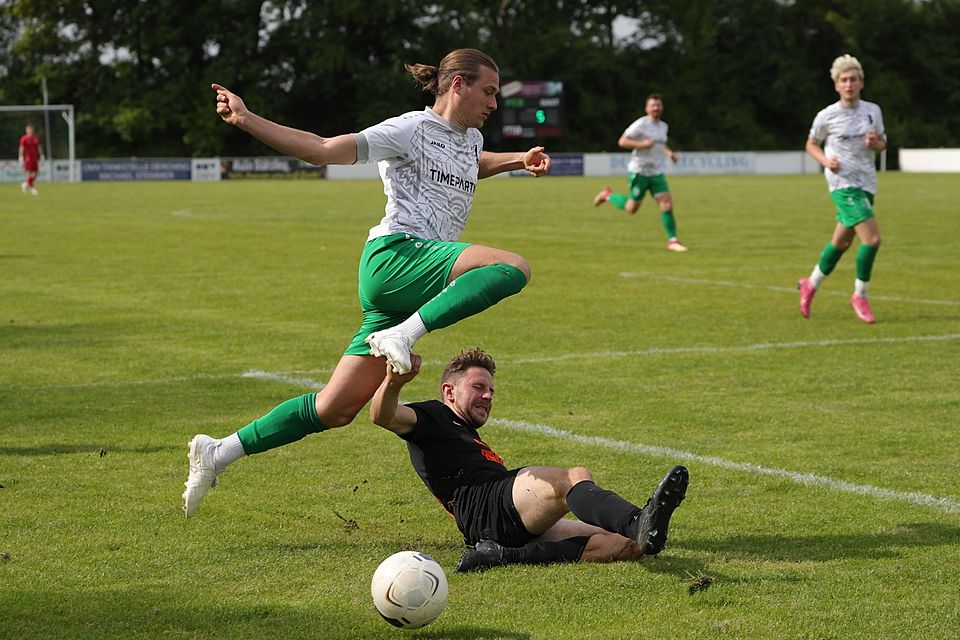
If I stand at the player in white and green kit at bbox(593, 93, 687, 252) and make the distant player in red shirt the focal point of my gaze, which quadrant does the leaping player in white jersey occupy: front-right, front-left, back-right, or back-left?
back-left

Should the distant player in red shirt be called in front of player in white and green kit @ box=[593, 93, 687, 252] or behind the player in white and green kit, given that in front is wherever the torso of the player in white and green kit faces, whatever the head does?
behind

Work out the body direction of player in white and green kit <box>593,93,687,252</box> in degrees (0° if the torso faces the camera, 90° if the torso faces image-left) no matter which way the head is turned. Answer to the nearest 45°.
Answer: approximately 315°
